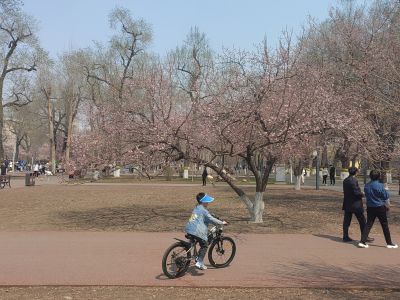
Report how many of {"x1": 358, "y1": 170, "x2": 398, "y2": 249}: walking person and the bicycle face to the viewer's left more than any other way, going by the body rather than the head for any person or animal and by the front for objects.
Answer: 0

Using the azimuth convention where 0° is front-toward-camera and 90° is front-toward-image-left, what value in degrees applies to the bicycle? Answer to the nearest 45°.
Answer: approximately 225°

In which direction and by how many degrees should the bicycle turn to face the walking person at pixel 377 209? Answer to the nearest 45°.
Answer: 0° — it already faces them

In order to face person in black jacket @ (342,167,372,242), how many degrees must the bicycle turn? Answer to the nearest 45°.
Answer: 0° — it already faces them

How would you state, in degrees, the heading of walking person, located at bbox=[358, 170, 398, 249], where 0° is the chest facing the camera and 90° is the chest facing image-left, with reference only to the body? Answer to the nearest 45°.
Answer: approximately 225°

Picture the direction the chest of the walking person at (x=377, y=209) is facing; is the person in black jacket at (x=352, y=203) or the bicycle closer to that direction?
the person in black jacket
